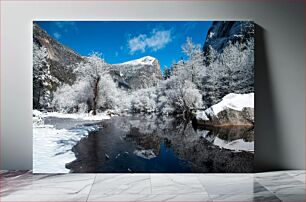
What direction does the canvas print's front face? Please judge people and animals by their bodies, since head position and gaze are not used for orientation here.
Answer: toward the camera
